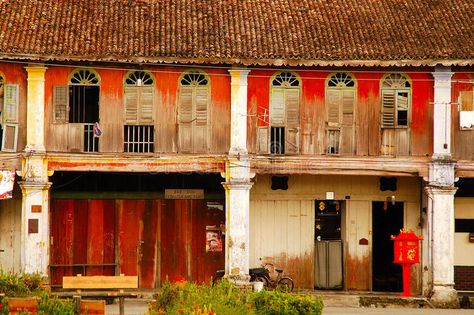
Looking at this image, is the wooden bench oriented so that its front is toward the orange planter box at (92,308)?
yes

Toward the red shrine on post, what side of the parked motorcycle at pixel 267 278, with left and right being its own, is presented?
front

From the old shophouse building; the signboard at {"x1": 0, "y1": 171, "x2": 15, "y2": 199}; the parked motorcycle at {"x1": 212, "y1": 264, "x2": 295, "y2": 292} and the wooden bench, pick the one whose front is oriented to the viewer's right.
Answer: the parked motorcycle

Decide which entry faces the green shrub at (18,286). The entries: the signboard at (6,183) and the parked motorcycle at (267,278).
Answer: the signboard

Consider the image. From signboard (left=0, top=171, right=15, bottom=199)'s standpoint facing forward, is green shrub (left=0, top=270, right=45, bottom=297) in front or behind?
in front

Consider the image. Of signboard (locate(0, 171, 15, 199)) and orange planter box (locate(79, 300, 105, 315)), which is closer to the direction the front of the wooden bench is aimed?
the orange planter box

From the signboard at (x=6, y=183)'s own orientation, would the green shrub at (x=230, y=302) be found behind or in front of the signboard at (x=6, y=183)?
in front

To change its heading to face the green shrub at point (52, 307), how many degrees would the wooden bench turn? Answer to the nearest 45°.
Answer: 0° — it already faces it

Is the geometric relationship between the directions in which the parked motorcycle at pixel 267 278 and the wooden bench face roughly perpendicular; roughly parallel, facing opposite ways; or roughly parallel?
roughly perpendicular

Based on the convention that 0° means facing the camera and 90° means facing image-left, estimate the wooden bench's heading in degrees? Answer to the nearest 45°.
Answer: approximately 0°

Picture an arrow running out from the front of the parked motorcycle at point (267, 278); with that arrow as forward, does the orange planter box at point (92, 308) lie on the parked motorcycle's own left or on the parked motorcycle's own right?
on the parked motorcycle's own right

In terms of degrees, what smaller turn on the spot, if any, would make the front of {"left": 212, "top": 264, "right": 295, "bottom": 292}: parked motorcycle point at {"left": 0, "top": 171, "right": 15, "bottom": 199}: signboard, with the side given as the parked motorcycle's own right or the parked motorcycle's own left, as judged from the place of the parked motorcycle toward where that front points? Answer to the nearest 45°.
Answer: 0° — it already faces it

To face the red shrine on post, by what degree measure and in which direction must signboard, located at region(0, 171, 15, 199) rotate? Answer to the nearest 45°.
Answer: approximately 90° to its left
